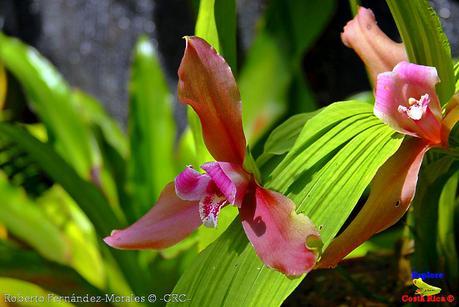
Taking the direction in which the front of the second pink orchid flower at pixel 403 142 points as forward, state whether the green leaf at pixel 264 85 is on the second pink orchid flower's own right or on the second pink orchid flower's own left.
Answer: on the second pink orchid flower's own right

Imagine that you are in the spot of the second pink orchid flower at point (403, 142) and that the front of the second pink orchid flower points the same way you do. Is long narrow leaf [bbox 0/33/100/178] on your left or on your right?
on your right

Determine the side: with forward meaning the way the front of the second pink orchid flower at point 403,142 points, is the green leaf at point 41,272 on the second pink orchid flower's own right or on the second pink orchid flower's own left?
on the second pink orchid flower's own right

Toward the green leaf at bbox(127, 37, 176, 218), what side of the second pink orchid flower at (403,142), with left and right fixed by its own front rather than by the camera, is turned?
right

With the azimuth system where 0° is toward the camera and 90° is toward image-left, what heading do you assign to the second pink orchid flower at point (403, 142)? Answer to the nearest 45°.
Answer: approximately 45°
